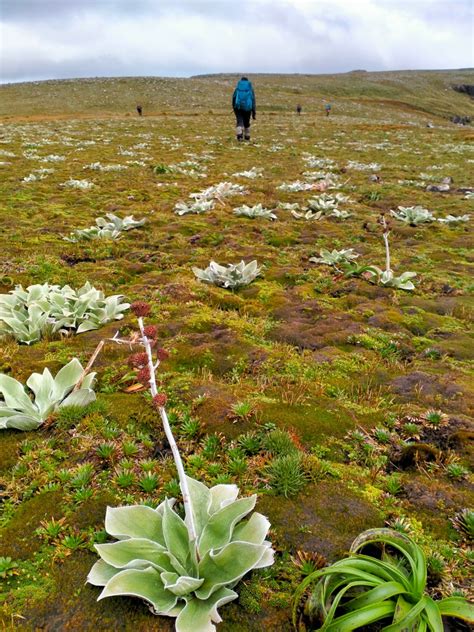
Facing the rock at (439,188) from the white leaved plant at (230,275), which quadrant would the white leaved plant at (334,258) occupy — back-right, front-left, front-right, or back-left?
front-right

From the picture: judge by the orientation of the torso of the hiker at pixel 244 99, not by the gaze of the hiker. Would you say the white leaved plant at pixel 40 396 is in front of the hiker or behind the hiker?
behind

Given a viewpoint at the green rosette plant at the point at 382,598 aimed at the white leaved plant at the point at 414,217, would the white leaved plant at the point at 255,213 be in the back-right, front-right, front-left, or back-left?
front-left

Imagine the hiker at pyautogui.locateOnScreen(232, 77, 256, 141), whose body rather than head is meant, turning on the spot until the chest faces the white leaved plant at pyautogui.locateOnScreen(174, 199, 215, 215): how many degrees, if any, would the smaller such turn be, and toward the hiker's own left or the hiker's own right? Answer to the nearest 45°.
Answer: approximately 180°

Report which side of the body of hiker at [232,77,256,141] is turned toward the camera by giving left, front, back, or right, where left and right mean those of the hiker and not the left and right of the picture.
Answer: back

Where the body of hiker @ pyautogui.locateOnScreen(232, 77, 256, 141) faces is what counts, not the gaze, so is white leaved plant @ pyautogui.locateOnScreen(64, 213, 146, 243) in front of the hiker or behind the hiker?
behind

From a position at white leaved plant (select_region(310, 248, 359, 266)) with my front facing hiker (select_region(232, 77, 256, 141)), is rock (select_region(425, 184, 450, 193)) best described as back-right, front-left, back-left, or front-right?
front-right

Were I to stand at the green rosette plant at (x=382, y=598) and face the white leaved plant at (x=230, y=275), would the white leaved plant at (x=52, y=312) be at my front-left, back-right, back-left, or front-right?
front-left

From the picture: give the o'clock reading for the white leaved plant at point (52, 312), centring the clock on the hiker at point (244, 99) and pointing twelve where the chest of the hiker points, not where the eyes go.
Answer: The white leaved plant is roughly at 6 o'clock from the hiker.

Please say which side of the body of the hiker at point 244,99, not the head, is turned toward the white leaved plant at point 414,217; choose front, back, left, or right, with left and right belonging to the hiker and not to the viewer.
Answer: back

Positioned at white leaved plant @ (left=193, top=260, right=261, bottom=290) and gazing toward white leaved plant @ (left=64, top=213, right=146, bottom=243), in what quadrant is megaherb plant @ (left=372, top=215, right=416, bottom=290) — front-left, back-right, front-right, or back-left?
back-right

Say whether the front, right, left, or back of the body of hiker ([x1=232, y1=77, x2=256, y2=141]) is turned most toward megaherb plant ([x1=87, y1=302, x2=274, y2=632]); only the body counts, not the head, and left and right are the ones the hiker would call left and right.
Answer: back

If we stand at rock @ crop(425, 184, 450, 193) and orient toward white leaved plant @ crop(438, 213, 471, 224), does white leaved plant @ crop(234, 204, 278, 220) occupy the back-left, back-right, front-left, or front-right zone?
front-right
